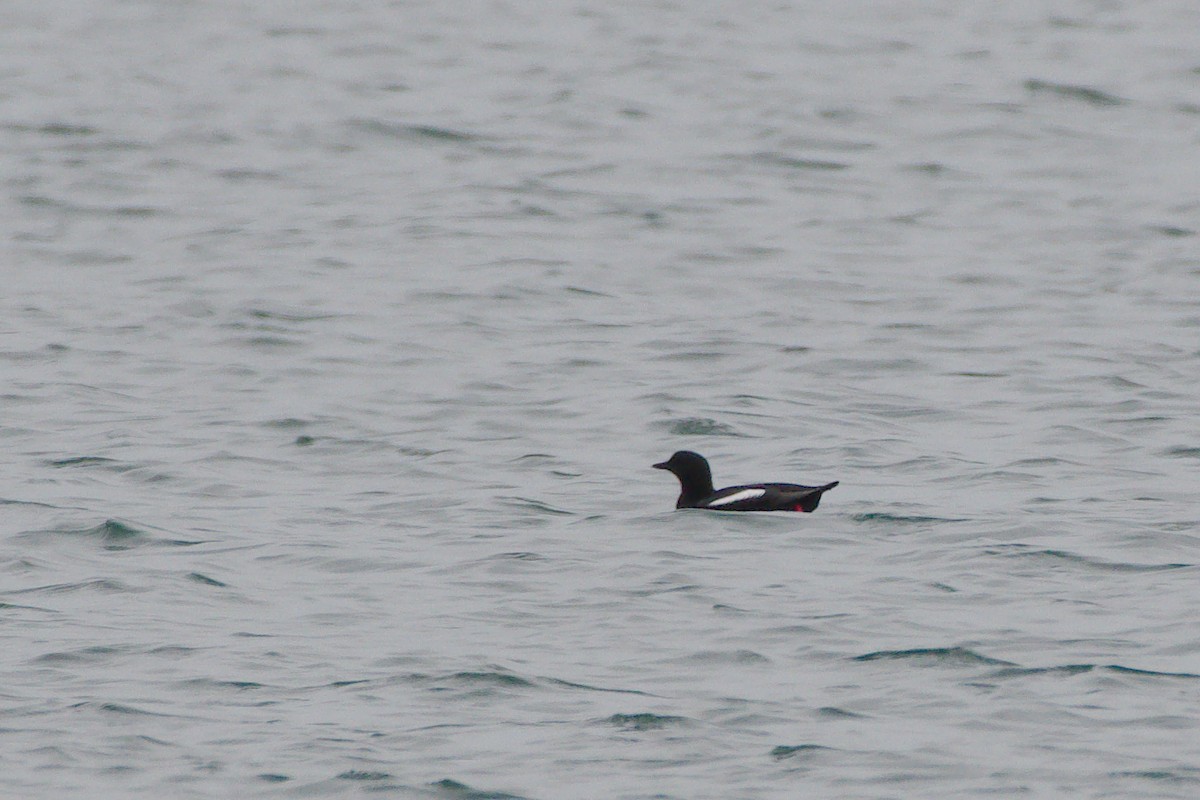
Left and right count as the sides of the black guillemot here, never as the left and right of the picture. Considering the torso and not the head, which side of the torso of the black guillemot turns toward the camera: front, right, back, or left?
left
